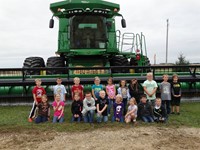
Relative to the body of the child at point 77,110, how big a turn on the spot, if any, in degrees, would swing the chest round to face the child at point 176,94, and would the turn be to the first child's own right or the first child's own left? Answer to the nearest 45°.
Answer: approximately 90° to the first child's own left

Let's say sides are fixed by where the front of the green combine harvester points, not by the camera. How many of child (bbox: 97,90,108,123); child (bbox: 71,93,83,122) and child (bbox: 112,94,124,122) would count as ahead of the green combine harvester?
3

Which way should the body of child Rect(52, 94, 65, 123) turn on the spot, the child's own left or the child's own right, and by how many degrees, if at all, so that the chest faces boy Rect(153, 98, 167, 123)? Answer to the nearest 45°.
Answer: approximately 90° to the child's own left

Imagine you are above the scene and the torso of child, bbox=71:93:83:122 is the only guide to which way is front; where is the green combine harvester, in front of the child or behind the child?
behind

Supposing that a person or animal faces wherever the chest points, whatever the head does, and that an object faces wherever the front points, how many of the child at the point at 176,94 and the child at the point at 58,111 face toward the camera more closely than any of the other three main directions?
2

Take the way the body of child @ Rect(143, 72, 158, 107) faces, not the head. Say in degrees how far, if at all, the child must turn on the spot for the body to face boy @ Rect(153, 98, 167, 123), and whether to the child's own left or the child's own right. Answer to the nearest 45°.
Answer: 0° — they already face them

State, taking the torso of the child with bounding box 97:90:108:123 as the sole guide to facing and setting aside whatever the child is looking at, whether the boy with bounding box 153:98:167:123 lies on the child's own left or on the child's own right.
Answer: on the child's own left

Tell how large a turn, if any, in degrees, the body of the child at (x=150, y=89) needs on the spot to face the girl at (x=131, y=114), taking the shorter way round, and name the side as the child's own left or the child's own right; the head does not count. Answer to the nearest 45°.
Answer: approximately 45° to the child's own right

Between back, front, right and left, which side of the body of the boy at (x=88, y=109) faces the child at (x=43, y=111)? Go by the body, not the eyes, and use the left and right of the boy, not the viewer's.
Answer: right

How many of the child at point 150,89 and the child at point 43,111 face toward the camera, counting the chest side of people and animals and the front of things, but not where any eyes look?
2

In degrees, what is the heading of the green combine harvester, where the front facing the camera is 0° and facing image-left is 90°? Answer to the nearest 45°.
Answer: approximately 0°

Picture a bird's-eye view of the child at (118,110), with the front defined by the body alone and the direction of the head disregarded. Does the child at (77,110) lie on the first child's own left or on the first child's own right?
on the first child's own right
